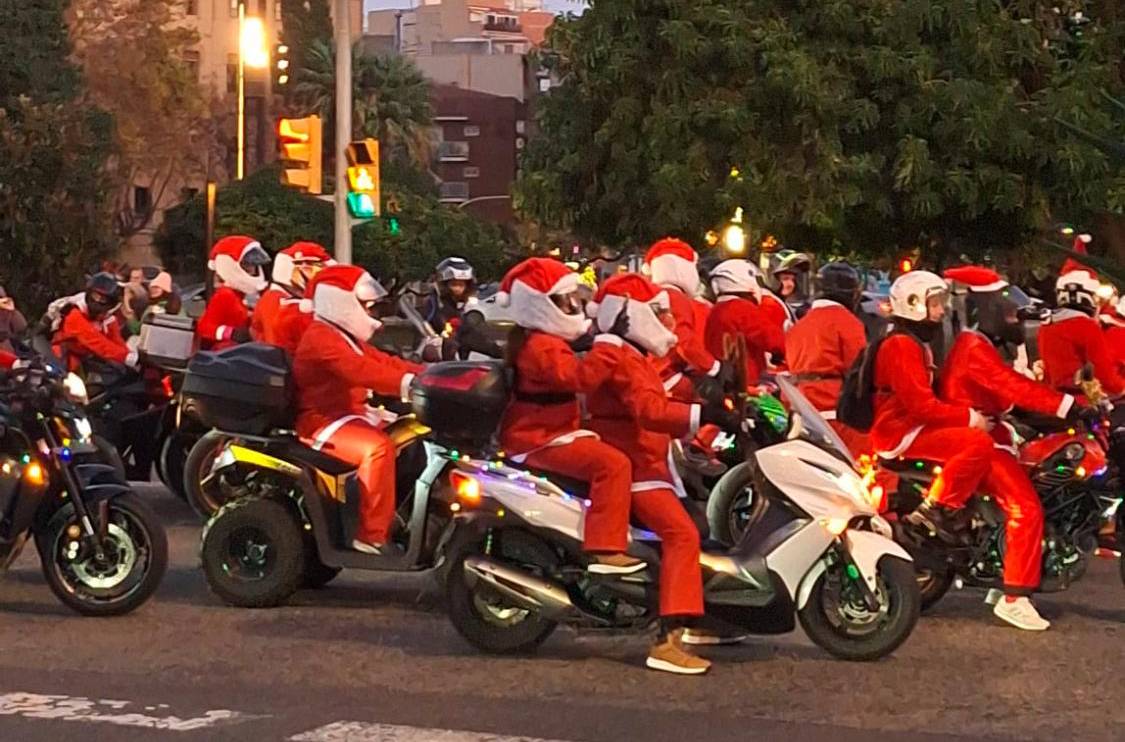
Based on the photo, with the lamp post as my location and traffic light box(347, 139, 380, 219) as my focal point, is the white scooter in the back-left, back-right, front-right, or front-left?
front-right

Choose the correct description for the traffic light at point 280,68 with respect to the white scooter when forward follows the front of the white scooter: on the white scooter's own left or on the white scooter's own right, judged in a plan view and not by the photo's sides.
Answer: on the white scooter's own left

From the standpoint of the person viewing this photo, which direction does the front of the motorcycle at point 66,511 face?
facing to the right of the viewer

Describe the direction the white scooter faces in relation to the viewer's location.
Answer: facing to the right of the viewer

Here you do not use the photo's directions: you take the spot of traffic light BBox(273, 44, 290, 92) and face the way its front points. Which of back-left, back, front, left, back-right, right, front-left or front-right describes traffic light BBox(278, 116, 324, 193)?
front

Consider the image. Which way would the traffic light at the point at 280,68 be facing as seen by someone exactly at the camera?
facing the viewer

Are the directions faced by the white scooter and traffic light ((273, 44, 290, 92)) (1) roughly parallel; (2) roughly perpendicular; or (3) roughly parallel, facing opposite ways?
roughly perpendicular

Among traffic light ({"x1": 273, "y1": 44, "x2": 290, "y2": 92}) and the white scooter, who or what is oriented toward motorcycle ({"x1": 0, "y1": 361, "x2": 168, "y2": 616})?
the traffic light
